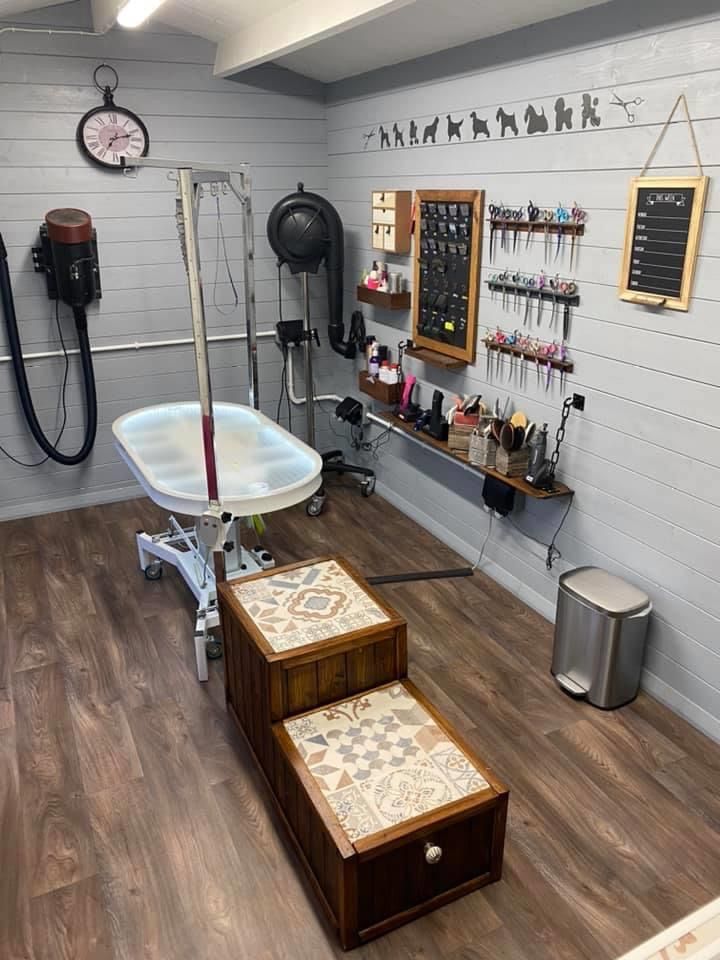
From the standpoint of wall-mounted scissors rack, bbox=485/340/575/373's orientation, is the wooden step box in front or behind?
in front

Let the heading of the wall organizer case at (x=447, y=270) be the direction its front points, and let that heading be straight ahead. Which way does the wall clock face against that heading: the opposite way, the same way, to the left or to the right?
to the left

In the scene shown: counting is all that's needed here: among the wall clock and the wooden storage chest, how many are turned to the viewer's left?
0

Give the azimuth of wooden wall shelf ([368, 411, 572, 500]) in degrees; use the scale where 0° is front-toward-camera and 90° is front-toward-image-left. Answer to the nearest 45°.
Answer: approximately 45°

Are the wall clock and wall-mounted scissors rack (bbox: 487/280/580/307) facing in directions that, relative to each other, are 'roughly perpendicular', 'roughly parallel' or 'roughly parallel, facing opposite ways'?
roughly perpendicular

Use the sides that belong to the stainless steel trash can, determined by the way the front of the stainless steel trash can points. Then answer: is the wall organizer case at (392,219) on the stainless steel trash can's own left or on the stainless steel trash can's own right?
on the stainless steel trash can's own right

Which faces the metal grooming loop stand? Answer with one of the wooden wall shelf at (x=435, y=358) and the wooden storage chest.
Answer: the wooden wall shelf

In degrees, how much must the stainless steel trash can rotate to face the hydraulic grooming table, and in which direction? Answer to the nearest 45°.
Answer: approximately 45° to its right

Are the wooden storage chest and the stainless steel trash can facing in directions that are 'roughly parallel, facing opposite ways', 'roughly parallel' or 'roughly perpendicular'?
roughly perpendicular
